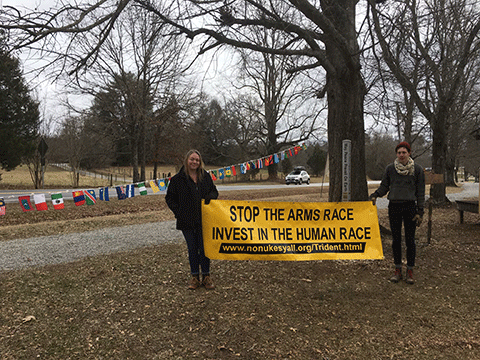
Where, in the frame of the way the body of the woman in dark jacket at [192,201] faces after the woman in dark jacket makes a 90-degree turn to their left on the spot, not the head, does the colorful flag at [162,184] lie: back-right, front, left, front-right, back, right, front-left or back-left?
left

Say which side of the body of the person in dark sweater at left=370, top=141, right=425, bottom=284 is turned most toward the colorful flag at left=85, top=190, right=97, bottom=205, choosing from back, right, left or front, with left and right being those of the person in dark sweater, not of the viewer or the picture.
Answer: right

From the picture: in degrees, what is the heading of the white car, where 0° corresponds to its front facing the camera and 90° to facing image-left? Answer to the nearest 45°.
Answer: approximately 45°

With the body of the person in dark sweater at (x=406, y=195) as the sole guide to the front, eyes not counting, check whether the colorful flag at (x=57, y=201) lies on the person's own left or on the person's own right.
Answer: on the person's own right

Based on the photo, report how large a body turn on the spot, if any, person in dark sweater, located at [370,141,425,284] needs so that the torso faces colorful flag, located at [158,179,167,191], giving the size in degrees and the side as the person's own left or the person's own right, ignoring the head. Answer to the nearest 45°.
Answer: approximately 135° to the person's own right

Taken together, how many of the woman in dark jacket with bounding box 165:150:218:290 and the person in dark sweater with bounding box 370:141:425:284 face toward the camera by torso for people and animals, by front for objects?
2

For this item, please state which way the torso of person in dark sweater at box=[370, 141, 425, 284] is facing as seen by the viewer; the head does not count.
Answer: toward the camera

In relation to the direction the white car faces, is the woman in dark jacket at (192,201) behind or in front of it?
in front

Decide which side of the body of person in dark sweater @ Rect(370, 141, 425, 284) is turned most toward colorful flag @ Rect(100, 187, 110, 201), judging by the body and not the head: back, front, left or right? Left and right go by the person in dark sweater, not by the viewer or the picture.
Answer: right
